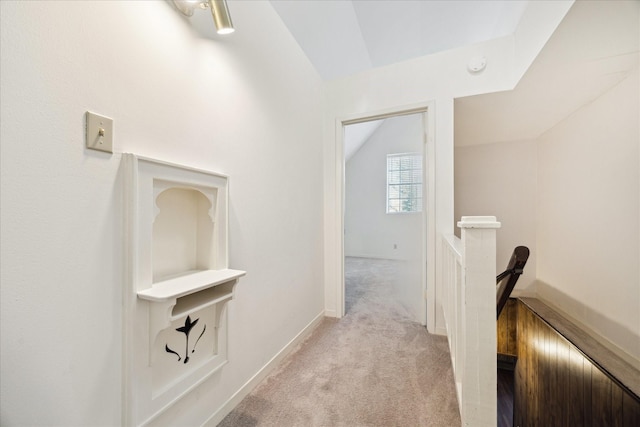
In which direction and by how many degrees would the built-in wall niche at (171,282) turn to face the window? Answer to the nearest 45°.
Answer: approximately 90° to its left

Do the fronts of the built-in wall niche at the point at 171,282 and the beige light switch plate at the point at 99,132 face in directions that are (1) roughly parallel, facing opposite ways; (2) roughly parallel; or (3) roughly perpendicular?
roughly parallel

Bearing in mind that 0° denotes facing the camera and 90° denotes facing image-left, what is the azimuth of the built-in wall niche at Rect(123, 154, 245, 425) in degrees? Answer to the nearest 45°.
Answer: approximately 315°

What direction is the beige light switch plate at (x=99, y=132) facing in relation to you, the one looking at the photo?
facing the viewer and to the right of the viewer

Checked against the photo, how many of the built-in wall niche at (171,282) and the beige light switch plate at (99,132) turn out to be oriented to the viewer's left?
0

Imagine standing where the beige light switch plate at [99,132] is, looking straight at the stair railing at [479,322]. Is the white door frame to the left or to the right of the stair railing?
left

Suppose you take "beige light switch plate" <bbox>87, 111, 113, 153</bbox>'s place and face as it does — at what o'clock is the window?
The window is roughly at 10 o'clock from the beige light switch plate.
